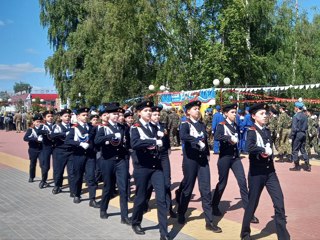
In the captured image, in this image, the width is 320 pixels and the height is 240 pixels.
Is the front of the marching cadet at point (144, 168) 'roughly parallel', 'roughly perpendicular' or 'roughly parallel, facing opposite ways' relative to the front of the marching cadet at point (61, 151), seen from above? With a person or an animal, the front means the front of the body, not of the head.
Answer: roughly parallel

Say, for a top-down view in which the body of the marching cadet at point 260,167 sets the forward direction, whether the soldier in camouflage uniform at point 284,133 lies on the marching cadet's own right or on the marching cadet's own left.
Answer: on the marching cadet's own left

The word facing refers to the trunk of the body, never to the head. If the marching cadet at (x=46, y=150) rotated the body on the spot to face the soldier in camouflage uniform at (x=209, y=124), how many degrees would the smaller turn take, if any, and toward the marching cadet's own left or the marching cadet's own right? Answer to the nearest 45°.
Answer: approximately 90° to the marching cadet's own left

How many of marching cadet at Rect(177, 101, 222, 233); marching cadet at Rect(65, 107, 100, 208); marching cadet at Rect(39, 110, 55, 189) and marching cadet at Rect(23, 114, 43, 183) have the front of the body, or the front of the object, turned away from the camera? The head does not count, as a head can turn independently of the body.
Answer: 0

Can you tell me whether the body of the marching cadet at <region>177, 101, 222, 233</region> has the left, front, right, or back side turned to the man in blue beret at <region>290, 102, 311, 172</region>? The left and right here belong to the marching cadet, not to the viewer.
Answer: left

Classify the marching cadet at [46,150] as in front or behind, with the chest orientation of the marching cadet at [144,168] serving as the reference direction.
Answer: behind

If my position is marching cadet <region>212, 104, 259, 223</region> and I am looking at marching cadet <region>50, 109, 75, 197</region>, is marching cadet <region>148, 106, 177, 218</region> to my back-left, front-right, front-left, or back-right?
front-left

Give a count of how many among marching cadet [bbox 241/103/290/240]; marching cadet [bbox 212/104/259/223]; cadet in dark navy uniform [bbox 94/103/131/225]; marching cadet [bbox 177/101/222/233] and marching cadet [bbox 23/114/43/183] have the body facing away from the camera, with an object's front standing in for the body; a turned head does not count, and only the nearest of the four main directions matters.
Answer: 0

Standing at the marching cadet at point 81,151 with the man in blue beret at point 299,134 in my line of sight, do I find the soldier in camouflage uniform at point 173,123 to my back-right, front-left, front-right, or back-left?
front-left

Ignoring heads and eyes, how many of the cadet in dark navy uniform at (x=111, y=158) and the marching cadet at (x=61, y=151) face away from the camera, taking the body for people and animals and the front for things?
0

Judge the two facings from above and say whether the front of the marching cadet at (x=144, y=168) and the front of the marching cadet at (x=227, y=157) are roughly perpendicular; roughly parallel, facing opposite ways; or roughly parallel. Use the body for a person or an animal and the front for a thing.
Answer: roughly parallel

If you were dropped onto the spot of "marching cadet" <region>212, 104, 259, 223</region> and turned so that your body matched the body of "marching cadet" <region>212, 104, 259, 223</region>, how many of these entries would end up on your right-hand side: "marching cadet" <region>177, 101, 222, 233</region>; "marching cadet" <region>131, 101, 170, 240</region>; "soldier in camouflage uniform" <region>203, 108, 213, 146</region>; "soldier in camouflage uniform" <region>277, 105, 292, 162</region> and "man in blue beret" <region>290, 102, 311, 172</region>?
2
